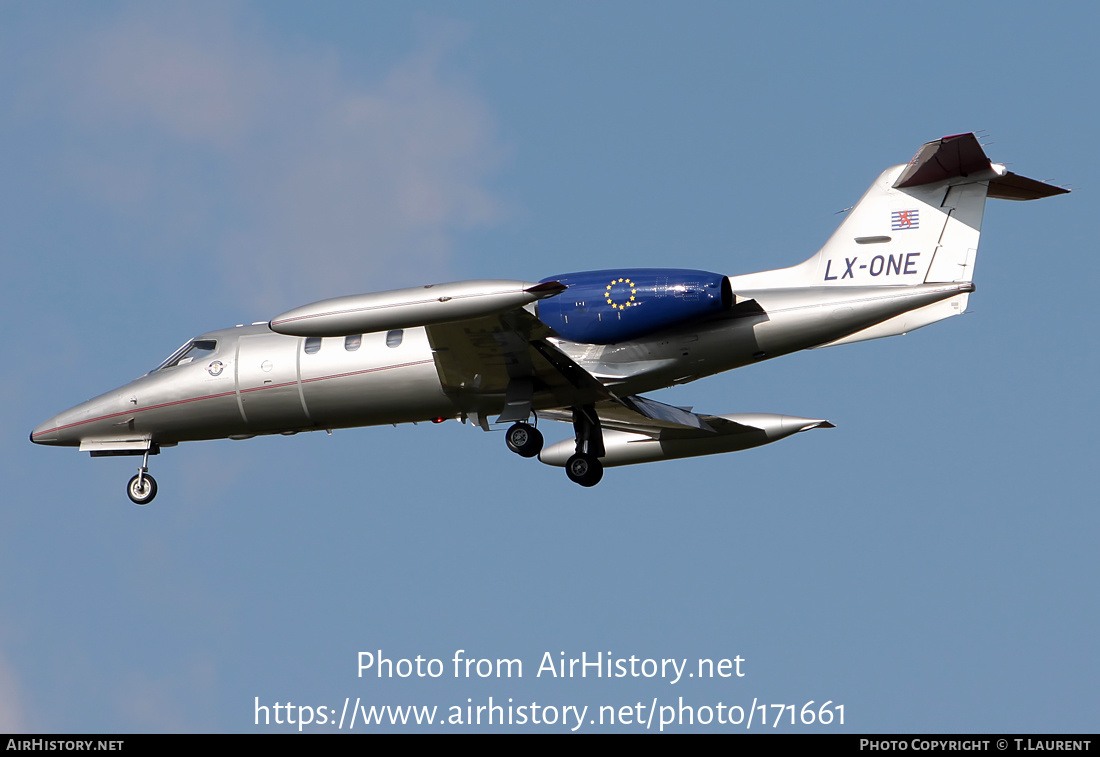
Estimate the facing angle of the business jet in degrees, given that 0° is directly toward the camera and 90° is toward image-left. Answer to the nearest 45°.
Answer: approximately 90°
